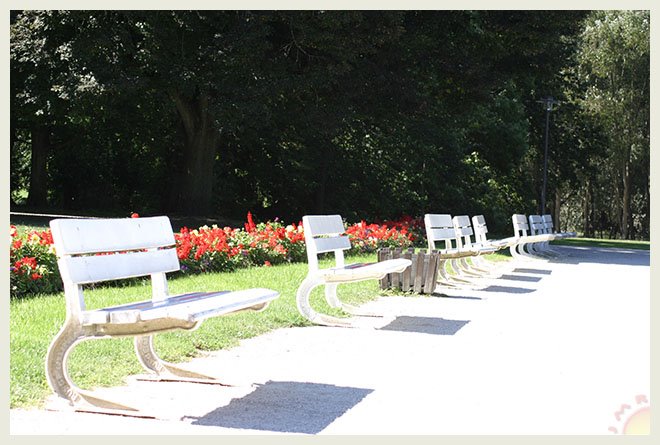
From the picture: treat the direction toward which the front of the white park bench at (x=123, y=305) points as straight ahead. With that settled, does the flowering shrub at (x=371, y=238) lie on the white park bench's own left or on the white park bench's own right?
on the white park bench's own left

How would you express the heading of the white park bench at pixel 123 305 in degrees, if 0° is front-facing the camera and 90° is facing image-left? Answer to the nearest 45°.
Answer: approximately 315°

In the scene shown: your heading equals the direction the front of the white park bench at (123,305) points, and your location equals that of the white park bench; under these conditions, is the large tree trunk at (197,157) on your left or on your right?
on your left

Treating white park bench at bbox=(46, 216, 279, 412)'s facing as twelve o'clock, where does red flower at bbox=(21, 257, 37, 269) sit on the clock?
The red flower is roughly at 7 o'clock from the white park bench.

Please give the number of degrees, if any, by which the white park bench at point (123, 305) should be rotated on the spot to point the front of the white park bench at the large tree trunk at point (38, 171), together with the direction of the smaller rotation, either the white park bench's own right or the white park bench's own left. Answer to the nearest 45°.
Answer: approximately 135° to the white park bench's own left

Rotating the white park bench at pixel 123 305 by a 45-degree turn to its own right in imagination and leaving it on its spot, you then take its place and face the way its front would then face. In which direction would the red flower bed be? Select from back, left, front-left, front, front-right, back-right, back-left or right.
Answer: back

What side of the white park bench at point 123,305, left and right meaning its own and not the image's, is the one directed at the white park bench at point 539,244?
left

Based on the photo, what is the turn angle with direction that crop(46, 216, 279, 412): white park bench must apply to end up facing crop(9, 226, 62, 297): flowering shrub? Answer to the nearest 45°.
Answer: approximately 135° to its left

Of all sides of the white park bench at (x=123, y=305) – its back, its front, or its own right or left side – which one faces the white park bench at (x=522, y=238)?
left

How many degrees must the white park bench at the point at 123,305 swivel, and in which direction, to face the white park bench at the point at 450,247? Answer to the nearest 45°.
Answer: approximately 90° to its left

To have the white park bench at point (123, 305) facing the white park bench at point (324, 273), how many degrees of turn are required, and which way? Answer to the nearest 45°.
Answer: approximately 90° to its left
